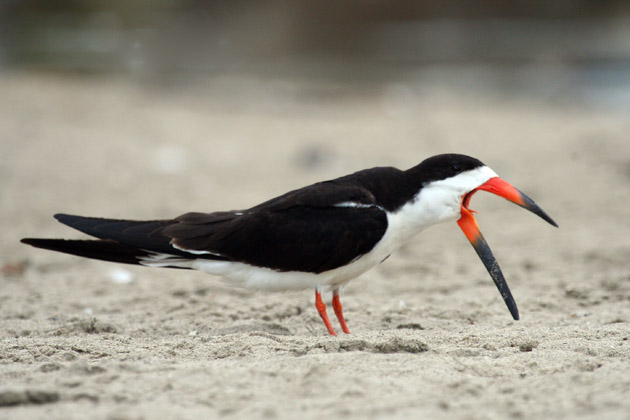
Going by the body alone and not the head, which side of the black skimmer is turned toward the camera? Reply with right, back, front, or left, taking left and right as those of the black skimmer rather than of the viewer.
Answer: right
